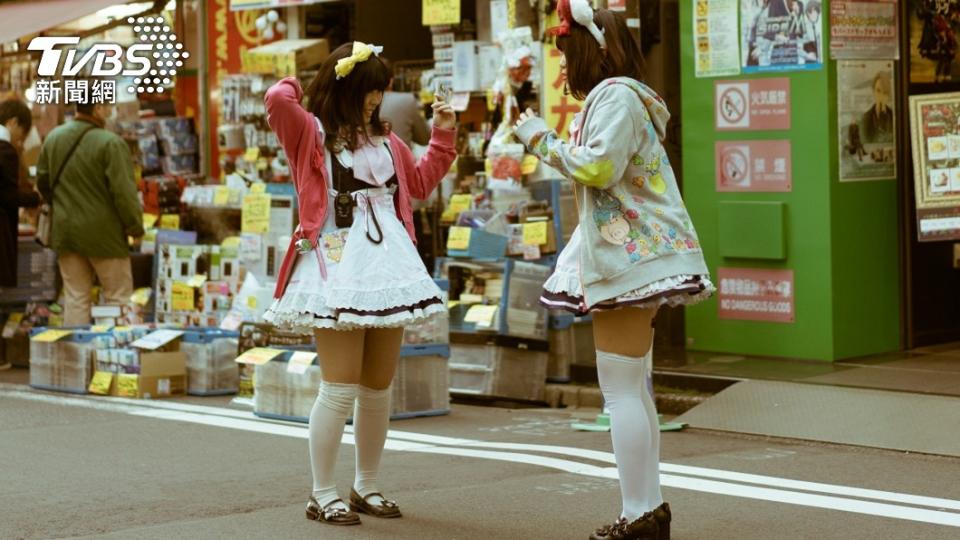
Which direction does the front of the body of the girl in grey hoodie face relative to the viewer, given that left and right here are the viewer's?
facing to the left of the viewer

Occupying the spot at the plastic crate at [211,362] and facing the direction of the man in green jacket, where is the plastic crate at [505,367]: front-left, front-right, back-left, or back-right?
back-right

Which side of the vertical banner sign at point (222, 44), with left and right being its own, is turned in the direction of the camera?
front

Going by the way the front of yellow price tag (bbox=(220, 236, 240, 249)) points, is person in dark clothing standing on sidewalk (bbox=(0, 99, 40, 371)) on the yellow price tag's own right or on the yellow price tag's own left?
on the yellow price tag's own right

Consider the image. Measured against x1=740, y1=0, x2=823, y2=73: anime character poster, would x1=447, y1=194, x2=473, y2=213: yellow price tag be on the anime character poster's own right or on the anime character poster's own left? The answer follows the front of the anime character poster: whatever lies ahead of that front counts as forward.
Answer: on the anime character poster's own right

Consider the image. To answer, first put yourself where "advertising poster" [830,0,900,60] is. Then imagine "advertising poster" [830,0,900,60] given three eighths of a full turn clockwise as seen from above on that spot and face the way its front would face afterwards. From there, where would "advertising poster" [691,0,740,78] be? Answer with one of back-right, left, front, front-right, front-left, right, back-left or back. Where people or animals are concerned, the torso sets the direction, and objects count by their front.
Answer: front-left

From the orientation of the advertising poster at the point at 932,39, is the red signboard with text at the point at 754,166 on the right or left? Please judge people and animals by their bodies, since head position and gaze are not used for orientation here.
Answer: on its right

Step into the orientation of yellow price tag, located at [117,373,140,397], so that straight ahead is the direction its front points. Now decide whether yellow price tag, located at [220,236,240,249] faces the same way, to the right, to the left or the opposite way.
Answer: the same way

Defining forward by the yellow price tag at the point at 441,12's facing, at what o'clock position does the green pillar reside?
The green pillar is roughly at 10 o'clock from the yellow price tag.

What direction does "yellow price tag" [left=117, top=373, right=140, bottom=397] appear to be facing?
toward the camera

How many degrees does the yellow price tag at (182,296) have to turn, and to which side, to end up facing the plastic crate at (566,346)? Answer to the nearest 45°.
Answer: approximately 45° to its left

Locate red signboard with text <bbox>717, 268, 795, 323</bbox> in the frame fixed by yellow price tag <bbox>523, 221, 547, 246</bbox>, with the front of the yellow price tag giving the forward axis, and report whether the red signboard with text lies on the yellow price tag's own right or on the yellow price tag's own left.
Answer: on the yellow price tag's own left

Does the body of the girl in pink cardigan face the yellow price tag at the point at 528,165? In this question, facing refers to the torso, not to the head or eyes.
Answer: no

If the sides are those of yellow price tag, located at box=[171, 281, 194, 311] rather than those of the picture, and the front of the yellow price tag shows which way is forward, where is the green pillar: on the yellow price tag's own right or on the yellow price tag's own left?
on the yellow price tag's own left

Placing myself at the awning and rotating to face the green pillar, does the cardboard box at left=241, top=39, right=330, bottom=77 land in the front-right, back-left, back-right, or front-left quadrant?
front-left

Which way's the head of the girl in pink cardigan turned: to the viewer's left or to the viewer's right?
to the viewer's right

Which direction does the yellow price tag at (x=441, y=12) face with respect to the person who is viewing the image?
facing the viewer

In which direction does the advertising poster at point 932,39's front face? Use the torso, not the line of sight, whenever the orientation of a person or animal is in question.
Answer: toward the camera
